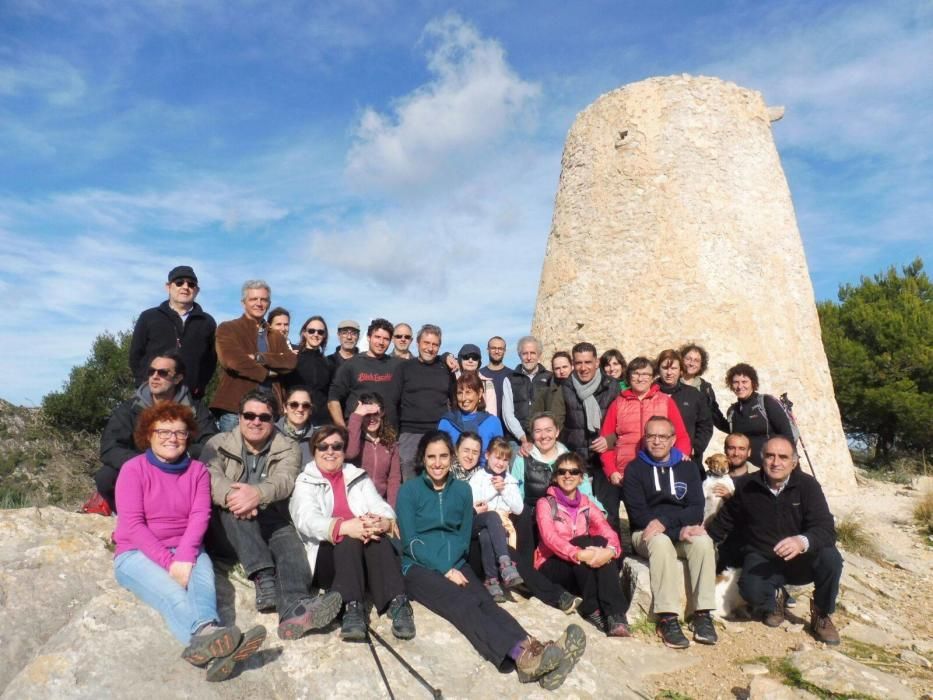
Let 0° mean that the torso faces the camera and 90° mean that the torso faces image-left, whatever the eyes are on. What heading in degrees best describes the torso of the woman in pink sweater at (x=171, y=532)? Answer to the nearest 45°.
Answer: approximately 315°

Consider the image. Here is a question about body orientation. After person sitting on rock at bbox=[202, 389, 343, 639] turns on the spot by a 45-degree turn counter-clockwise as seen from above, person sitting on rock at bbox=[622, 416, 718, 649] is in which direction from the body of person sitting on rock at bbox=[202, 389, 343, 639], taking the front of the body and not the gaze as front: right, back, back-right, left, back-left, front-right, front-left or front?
front-left

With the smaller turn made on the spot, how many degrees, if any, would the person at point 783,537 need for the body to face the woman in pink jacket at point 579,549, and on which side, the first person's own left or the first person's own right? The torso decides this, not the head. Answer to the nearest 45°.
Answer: approximately 45° to the first person's own right

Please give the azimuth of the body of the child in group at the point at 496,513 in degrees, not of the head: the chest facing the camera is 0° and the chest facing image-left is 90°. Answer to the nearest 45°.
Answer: approximately 0°

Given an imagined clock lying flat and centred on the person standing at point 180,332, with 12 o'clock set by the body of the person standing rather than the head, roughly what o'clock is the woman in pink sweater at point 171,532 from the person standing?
The woman in pink sweater is roughly at 12 o'clock from the person standing.

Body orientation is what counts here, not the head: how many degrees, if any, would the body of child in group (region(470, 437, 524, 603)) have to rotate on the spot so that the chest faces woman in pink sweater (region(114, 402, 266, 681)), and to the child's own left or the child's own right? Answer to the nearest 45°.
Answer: approximately 45° to the child's own right

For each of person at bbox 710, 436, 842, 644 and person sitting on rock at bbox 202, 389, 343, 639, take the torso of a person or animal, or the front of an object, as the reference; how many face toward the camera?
2

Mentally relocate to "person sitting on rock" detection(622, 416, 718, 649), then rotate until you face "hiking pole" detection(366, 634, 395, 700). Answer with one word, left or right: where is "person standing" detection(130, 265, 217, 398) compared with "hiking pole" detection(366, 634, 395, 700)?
right

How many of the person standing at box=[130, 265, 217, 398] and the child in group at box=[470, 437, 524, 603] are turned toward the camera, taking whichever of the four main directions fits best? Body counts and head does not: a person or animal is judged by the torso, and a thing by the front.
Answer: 2

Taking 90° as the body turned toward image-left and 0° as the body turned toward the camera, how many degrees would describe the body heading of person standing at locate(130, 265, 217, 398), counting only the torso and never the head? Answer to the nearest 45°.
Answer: approximately 0°
